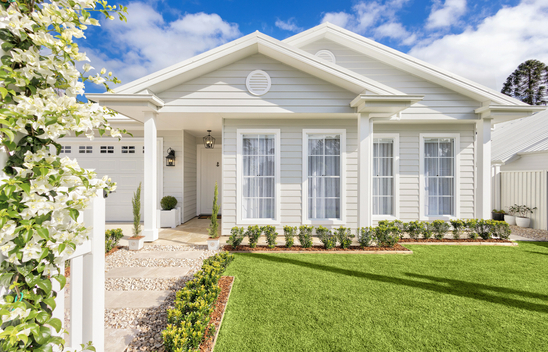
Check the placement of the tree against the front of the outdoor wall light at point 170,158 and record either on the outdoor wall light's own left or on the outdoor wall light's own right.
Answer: on the outdoor wall light's own left

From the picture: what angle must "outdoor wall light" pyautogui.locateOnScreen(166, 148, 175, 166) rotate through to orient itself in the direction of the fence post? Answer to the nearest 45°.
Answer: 0° — it already faces it

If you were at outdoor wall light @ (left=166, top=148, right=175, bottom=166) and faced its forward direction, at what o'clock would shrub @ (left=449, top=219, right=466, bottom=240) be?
The shrub is roughly at 10 o'clock from the outdoor wall light.

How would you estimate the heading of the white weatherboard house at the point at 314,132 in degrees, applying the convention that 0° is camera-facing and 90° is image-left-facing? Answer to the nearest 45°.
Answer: approximately 0°

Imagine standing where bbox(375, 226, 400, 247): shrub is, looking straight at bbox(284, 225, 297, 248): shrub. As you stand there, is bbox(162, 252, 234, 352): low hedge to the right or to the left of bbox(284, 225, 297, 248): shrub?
left

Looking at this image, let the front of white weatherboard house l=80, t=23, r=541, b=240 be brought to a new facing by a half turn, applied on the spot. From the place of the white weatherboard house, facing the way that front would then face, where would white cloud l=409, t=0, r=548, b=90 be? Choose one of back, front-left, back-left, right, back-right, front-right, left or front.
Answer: front-right

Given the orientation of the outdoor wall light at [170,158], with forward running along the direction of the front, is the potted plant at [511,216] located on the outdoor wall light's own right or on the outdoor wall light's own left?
on the outdoor wall light's own left

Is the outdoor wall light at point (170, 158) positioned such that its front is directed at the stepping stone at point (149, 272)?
yes
